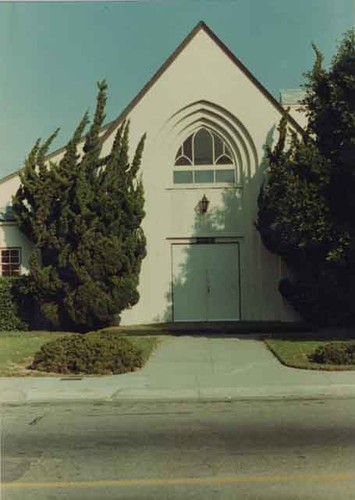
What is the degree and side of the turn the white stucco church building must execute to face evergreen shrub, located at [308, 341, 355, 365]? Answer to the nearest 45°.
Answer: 0° — it already faces it

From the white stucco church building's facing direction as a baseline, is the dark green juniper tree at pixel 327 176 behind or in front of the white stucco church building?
in front

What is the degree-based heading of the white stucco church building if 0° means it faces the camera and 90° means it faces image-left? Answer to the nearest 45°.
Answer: approximately 0°

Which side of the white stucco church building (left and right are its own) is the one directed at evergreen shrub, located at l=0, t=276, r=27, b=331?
right

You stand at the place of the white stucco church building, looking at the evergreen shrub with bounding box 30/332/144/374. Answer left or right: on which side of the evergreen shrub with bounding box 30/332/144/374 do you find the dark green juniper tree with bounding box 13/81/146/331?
right

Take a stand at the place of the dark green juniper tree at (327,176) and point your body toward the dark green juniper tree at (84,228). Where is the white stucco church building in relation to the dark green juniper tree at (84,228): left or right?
right
